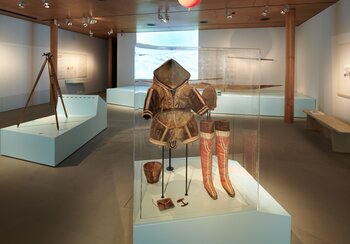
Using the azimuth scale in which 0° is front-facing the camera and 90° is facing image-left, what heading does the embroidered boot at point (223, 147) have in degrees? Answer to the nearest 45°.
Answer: approximately 315°

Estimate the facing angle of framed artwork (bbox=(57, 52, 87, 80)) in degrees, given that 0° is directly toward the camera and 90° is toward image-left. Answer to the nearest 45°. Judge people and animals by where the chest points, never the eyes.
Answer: approximately 315°

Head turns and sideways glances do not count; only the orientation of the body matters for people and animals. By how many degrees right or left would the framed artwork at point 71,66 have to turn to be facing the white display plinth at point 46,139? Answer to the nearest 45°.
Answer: approximately 45° to its right

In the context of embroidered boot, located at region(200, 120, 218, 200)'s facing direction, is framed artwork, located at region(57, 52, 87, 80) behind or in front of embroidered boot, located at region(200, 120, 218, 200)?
behind
